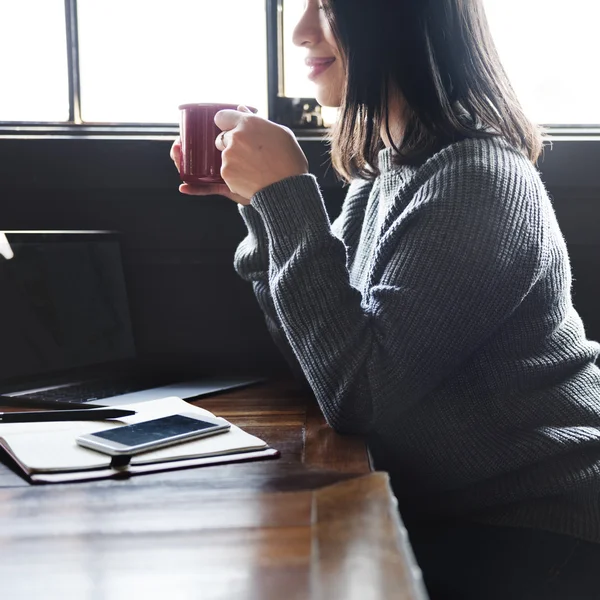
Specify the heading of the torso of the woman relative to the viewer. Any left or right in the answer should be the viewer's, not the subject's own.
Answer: facing to the left of the viewer

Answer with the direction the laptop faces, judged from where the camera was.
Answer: facing the viewer and to the right of the viewer

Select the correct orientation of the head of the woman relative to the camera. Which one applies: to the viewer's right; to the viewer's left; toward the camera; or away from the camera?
to the viewer's left

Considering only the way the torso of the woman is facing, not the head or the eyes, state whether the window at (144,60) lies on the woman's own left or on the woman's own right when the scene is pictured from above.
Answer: on the woman's own right

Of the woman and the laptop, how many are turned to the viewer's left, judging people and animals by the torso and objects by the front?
1
